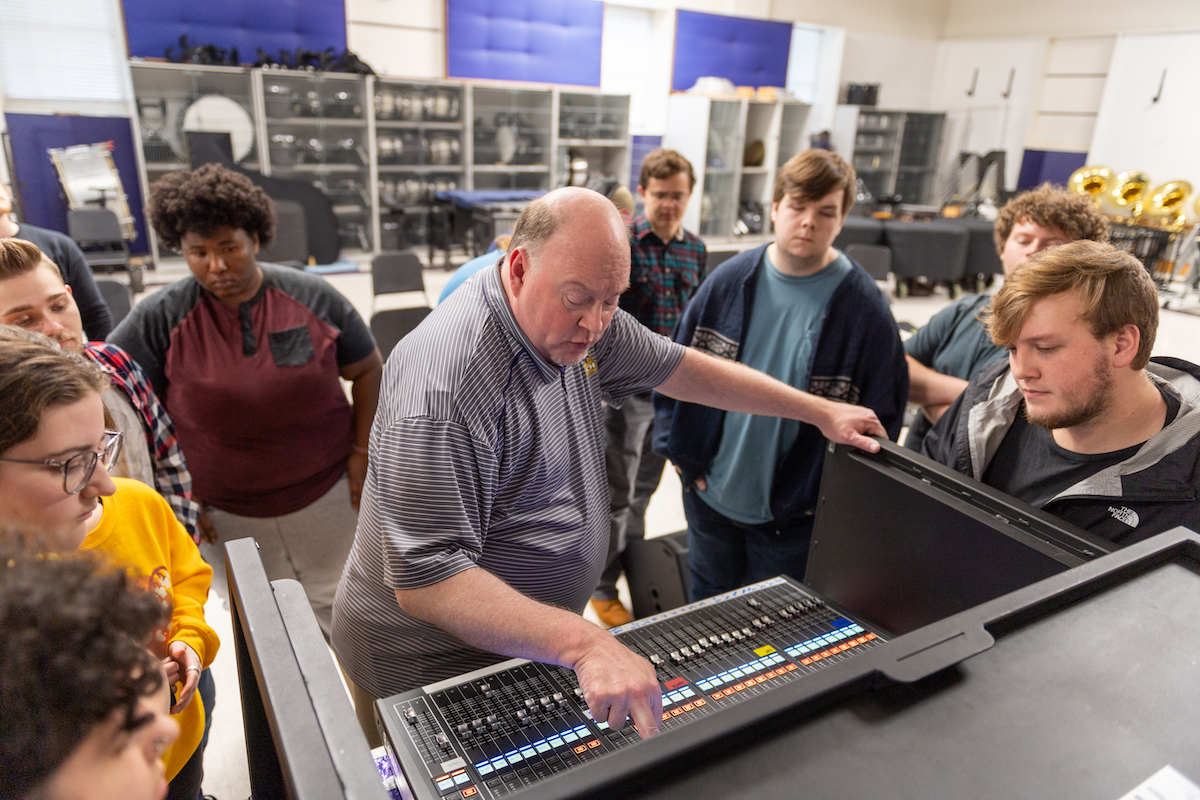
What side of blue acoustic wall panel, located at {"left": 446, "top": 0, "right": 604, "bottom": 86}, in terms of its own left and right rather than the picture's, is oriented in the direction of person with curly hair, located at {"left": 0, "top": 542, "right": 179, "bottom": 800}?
front

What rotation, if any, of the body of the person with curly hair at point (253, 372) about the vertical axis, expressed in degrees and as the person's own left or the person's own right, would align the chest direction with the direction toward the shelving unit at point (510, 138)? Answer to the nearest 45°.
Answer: approximately 135° to the person's own left

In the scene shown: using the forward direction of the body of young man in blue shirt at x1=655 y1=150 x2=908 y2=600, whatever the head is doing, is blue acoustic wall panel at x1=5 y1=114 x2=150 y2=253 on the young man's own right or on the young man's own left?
on the young man's own right

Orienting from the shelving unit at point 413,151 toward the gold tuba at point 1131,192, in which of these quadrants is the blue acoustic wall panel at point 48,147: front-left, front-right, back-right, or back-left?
back-right

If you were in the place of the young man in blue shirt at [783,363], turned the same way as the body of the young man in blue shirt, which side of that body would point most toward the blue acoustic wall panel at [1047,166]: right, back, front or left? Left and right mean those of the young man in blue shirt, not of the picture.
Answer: back

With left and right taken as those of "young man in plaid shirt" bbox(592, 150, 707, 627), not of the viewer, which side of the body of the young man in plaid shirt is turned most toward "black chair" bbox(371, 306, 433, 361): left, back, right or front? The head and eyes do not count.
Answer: right

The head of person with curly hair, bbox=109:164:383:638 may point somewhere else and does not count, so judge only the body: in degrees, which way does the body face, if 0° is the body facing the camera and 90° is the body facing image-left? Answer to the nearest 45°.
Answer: approximately 0°

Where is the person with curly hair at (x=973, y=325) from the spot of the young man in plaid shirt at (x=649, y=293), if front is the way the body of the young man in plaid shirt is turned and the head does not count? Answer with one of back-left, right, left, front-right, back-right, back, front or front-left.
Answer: front-left

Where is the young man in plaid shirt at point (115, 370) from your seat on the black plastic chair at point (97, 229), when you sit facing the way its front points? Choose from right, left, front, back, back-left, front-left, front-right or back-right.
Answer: front-right
